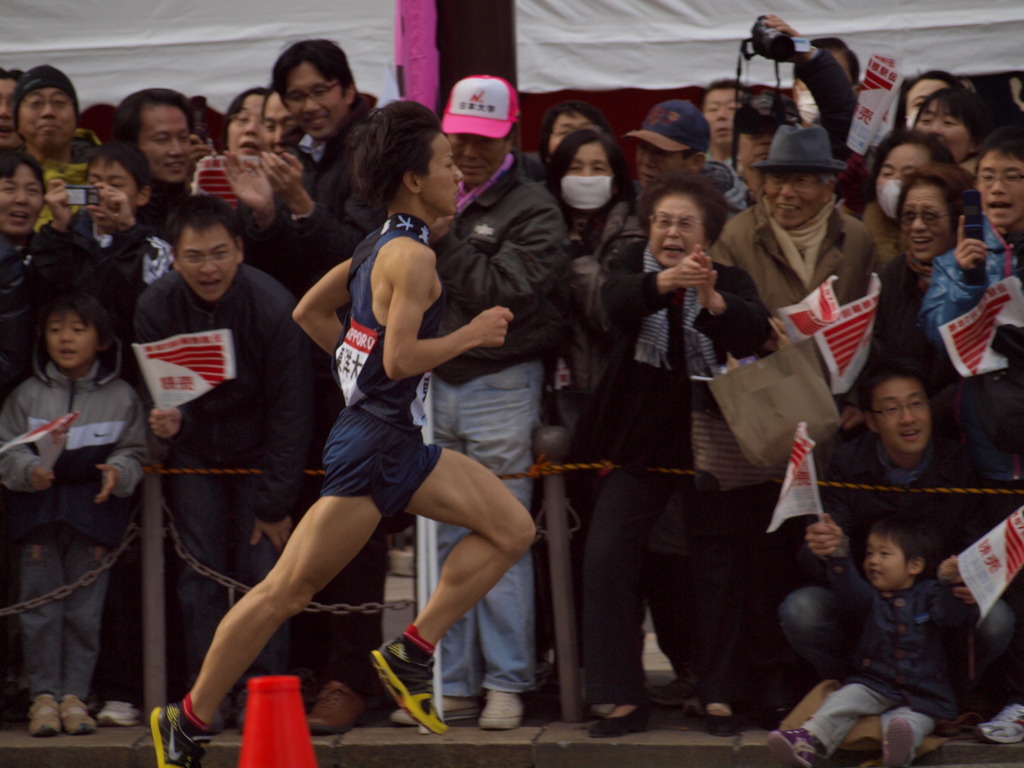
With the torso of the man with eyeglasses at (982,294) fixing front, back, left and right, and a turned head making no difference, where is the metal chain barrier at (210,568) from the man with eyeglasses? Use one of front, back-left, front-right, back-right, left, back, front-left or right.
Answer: front-right

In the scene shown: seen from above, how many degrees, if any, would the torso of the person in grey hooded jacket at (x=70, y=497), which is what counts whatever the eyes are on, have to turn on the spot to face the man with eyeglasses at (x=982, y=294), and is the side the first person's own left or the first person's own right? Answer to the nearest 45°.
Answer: approximately 45° to the first person's own left

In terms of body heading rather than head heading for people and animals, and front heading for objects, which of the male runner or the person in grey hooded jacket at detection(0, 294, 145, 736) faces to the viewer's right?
the male runner

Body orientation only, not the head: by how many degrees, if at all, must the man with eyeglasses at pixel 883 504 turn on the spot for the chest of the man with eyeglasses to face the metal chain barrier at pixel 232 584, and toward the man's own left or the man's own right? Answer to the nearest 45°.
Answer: approximately 90° to the man's own right

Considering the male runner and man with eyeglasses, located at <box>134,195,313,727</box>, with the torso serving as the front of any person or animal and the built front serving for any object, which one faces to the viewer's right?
the male runner

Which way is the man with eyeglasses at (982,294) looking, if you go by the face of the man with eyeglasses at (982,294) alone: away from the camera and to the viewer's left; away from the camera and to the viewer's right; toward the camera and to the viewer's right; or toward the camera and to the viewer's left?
toward the camera and to the viewer's left

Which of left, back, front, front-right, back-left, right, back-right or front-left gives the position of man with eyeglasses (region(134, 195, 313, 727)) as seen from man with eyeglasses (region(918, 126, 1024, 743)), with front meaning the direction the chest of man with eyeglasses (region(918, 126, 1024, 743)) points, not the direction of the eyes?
front-right

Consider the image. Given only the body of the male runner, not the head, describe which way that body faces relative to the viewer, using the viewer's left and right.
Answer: facing to the right of the viewer

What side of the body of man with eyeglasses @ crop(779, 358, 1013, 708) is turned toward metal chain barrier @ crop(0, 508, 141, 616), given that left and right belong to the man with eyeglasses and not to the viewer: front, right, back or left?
right

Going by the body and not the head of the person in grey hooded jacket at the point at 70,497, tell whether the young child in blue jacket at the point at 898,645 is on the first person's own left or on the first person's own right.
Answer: on the first person's own left

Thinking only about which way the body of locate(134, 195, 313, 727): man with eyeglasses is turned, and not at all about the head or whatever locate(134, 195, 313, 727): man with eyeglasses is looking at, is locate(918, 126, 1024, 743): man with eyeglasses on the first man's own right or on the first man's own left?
on the first man's own left

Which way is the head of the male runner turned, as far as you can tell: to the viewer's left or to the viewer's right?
to the viewer's right

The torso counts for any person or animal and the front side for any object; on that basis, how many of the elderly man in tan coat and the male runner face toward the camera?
1

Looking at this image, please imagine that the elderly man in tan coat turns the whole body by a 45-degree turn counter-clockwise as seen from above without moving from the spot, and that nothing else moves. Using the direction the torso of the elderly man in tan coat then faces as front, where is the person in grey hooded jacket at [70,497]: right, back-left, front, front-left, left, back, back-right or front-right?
back-right

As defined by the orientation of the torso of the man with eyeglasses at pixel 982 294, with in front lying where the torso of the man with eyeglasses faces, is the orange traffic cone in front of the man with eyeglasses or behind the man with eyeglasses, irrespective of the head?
in front

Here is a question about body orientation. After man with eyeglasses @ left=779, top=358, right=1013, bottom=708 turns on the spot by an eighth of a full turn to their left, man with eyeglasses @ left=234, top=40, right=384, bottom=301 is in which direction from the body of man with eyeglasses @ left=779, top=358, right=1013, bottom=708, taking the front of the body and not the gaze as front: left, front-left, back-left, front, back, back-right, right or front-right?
back-right
